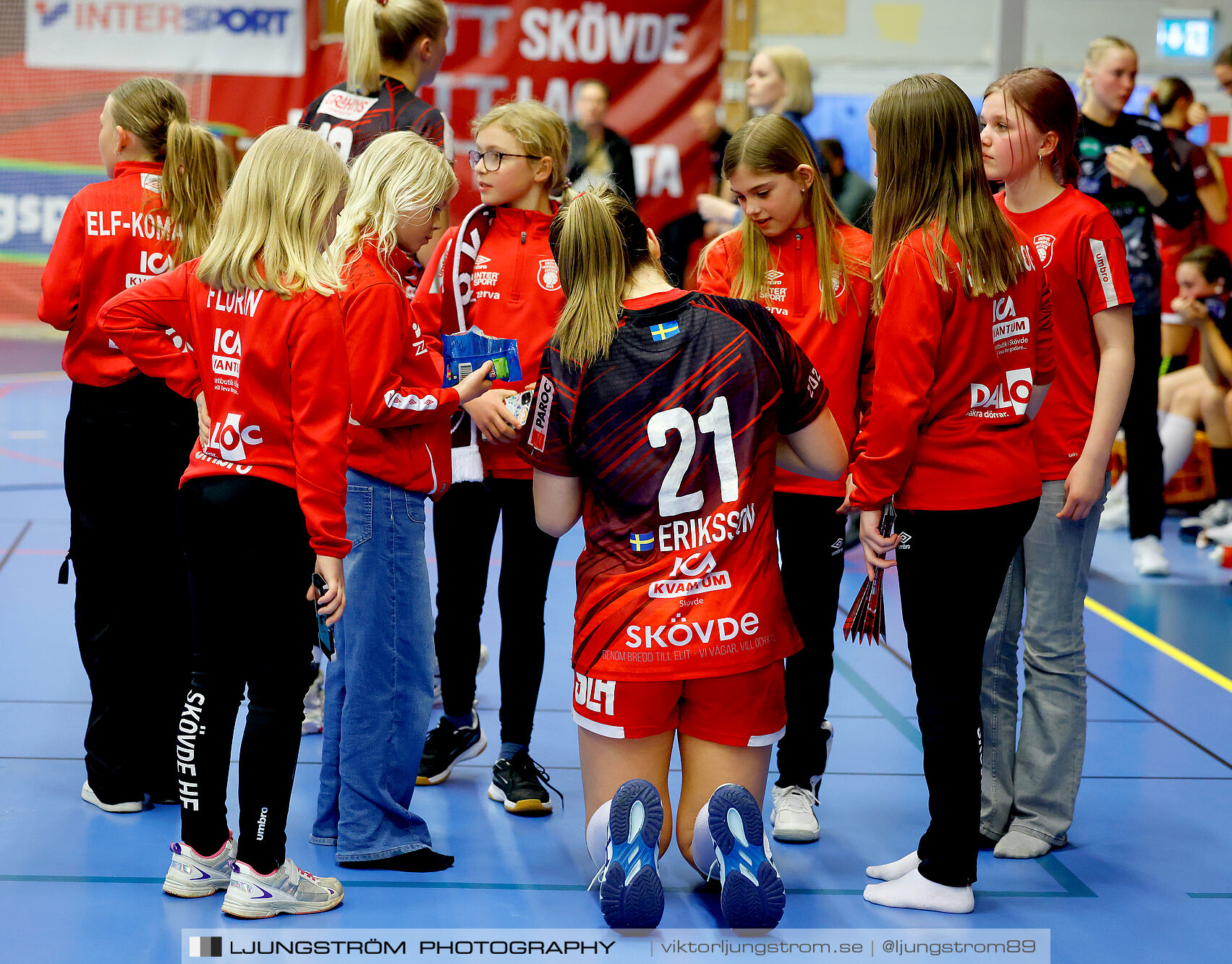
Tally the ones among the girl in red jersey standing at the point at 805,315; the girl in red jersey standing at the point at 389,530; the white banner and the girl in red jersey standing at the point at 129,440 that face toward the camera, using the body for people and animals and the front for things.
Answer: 2

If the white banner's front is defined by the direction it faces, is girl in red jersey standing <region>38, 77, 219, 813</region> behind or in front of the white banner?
in front

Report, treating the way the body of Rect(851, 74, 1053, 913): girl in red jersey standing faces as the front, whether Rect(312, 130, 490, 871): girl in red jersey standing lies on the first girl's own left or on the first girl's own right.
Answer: on the first girl's own left

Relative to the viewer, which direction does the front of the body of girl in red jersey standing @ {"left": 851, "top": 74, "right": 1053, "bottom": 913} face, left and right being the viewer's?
facing away from the viewer and to the left of the viewer

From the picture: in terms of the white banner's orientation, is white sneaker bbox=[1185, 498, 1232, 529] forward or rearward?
forward

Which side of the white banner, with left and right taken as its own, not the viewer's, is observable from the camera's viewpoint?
front

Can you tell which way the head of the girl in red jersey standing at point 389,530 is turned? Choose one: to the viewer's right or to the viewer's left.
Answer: to the viewer's right

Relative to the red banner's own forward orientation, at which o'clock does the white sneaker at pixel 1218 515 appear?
The white sneaker is roughly at 11 o'clock from the red banner.

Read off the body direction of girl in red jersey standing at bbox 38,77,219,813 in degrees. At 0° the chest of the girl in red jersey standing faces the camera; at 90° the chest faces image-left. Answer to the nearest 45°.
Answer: approximately 135°

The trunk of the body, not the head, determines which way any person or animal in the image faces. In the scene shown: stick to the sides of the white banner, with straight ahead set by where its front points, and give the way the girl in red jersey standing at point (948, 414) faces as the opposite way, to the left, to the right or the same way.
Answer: the opposite way

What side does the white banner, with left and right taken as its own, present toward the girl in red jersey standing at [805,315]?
front

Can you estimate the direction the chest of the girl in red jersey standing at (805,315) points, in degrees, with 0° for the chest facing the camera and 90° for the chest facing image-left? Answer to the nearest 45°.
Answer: approximately 0°

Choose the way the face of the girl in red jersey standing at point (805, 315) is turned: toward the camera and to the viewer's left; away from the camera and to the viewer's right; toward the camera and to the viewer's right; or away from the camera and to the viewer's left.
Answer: toward the camera and to the viewer's left
